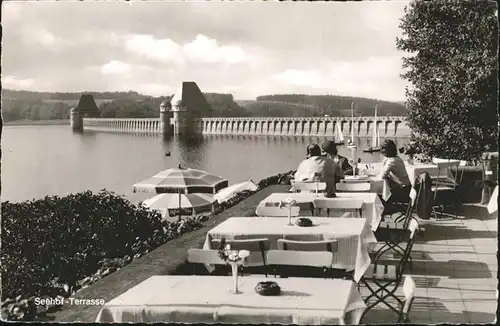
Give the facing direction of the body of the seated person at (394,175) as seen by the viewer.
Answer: to the viewer's left

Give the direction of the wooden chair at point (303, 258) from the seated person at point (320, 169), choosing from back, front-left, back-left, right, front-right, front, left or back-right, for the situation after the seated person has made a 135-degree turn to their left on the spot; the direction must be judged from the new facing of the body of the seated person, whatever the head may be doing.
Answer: front-left

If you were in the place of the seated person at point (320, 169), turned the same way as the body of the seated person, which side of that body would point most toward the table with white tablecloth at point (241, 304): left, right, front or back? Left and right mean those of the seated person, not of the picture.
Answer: back

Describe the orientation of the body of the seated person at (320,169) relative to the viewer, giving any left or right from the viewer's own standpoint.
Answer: facing away from the viewer

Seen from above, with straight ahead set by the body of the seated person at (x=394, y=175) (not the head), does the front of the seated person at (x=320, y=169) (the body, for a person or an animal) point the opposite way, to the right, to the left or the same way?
to the right

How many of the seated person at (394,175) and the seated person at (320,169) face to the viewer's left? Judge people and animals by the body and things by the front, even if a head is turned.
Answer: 1
